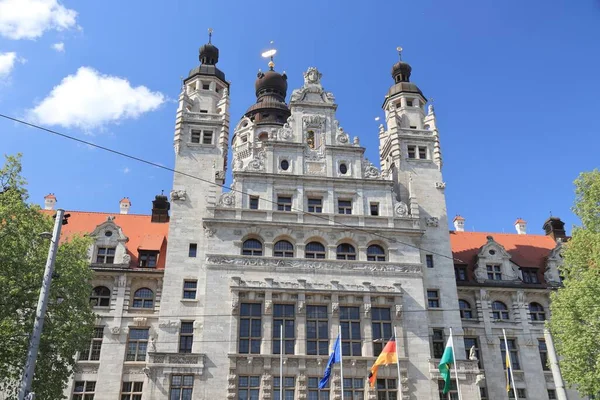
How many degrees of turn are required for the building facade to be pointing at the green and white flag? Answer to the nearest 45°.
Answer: approximately 90° to its left

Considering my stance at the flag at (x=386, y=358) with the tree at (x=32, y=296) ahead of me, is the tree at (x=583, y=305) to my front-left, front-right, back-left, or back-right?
back-left

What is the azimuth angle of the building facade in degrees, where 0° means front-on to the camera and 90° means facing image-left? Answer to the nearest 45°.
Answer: approximately 0°

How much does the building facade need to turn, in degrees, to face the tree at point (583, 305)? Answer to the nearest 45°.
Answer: approximately 45° to its left

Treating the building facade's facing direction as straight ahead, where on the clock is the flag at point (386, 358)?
The flag is roughly at 10 o'clock from the building facade.
